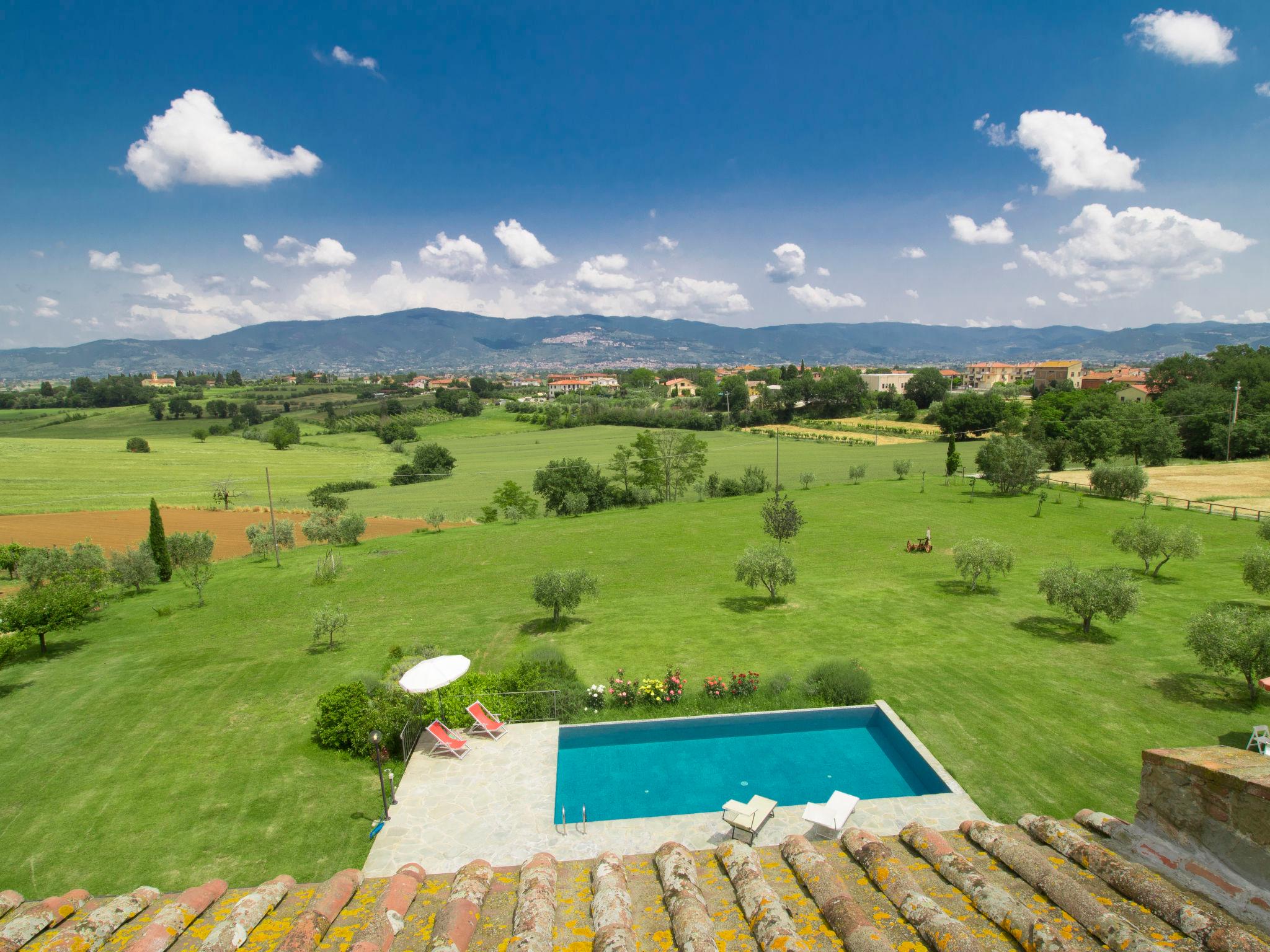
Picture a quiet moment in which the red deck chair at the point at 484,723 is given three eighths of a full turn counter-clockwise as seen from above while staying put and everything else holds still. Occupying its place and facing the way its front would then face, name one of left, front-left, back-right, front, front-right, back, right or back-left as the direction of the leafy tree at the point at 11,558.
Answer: front-left

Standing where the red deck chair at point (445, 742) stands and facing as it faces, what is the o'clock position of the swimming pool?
The swimming pool is roughly at 11 o'clock from the red deck chair.

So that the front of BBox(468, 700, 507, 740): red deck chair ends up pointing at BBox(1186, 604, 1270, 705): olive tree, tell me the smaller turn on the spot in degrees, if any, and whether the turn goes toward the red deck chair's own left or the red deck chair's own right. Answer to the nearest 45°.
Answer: approximately 45° to the red deck chair's own left

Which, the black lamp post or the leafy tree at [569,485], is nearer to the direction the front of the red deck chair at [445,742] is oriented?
the black lamp post

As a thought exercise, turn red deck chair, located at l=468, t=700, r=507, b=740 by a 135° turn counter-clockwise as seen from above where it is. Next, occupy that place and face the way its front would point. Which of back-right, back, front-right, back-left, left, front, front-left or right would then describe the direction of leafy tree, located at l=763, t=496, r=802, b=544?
front-right

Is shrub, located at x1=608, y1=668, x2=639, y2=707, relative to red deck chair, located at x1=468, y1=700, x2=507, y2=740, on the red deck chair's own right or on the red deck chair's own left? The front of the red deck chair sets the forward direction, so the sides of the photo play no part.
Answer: on the red deck chair's own left

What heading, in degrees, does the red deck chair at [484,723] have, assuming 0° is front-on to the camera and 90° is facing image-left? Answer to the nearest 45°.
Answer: approximately 315°

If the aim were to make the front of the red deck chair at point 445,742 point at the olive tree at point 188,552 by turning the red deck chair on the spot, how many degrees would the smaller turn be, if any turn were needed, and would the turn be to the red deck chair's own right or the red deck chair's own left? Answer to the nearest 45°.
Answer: approximately 180°

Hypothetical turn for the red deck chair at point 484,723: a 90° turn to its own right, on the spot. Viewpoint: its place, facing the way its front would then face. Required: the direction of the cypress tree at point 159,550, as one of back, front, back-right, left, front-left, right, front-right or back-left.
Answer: right

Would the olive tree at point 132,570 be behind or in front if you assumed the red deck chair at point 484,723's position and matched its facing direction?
behind

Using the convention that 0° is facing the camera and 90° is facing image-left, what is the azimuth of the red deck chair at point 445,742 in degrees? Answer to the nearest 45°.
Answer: approximately 315°

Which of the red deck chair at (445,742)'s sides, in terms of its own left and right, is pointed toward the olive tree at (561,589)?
left
